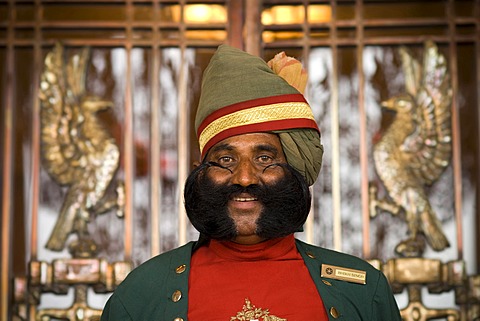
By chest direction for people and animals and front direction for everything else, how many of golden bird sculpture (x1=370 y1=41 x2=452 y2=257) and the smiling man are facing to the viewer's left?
1

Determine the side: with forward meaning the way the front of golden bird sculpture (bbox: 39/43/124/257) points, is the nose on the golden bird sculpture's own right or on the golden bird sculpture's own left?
on the golden bird sculpture's own right

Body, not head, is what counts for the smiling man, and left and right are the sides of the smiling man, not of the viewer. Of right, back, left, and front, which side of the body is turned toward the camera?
front

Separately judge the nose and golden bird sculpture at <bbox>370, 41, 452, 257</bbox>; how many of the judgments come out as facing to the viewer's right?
0

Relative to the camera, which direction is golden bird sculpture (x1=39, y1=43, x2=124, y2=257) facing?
to the viewer's right

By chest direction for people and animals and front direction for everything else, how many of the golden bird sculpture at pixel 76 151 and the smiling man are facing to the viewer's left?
0

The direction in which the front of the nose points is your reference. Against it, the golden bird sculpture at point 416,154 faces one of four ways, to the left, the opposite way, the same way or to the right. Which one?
to the right

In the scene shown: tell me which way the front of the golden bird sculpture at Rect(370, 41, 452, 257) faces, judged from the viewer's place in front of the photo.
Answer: facing to the left of the viewer

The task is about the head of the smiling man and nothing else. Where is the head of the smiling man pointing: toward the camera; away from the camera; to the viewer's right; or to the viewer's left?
toward the camera

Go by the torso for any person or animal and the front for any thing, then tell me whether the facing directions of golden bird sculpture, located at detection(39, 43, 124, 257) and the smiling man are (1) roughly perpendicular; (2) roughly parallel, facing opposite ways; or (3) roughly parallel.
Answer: roughly perpendicular

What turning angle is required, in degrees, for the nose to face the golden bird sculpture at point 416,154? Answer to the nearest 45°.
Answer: approximately 135° to its left

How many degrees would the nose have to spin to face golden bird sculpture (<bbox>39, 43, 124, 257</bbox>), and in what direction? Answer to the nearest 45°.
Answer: approximately 135° to its right

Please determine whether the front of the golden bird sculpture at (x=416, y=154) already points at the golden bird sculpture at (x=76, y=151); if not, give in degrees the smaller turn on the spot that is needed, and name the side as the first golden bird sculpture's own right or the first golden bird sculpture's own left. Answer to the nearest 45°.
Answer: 0° — it already faces it

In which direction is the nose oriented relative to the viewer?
toward the camera

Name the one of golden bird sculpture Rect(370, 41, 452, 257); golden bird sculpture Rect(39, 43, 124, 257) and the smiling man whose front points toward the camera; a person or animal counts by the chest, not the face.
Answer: the smiling man
